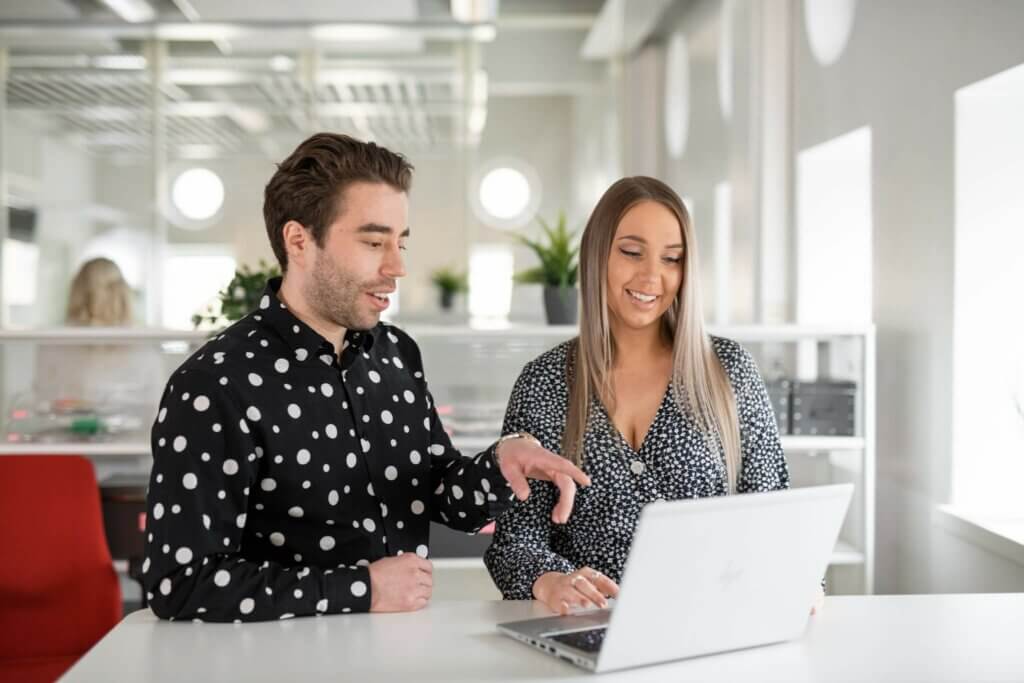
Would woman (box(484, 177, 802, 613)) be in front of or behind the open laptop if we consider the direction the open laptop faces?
in front

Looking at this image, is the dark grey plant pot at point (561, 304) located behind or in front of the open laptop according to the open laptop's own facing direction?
in front

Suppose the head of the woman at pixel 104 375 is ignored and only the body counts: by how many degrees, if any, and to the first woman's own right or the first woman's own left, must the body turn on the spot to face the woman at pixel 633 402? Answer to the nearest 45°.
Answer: approximately 135° to the first woman's own right

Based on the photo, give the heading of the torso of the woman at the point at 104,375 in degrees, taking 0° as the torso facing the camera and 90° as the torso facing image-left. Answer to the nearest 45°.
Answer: approximately 180°

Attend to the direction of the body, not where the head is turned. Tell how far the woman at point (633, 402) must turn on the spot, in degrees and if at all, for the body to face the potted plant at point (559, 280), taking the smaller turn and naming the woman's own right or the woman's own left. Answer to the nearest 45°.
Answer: approximately 180°

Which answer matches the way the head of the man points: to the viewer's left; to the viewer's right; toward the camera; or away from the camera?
to the viewer's right

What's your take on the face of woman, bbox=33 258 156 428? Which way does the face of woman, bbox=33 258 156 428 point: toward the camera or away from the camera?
away from the camera

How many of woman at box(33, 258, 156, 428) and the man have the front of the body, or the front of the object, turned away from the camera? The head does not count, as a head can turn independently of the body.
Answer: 1

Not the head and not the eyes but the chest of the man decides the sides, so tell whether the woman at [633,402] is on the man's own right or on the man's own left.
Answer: on the man's own left

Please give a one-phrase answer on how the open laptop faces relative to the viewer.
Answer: facing away from the viewer and to the left of the viewer

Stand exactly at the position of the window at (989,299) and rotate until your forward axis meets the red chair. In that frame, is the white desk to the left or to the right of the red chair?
left

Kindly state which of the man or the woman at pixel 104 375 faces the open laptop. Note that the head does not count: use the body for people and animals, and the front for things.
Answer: the man

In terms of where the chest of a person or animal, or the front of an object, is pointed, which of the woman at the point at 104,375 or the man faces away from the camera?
the woman

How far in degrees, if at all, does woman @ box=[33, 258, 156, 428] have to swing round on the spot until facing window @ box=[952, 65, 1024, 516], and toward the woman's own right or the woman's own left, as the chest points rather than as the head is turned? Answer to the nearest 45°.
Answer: approximately 135° to the woman's own right
